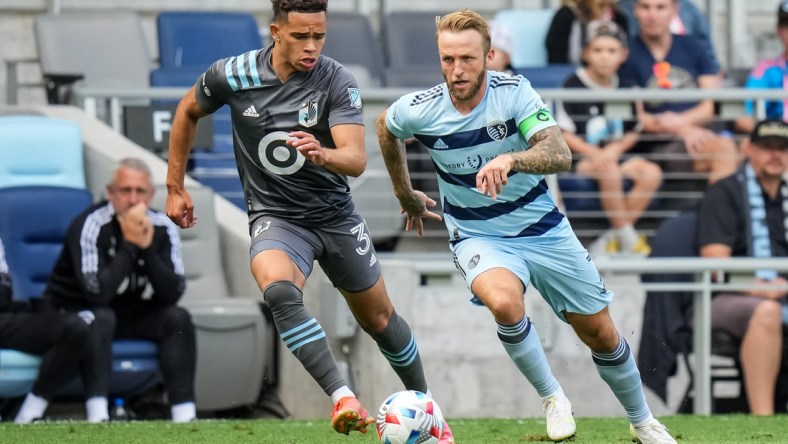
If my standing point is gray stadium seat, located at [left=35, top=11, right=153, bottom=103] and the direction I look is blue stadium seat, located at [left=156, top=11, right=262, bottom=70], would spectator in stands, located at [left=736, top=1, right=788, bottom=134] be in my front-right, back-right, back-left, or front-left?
front-right

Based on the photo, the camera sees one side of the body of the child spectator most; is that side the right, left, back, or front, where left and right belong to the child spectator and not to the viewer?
front

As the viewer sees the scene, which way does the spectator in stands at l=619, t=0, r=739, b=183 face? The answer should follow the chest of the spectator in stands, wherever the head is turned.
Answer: toward the camera

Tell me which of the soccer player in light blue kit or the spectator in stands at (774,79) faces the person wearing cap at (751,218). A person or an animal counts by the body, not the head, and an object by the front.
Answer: the spectator in stands

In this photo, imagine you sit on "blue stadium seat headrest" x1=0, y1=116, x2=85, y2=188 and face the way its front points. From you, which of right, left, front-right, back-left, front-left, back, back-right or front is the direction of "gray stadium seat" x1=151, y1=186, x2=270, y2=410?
front-left

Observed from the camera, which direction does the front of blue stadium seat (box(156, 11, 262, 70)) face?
facing the viewer

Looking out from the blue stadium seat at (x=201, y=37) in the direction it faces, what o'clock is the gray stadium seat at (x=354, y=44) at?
The gray stadium seat is roughly at 9 o'clock from the blue stadium seat.

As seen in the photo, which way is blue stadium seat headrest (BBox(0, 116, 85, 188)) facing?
toward the camera

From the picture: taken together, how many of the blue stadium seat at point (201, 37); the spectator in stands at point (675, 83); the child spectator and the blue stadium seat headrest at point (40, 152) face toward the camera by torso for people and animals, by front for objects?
4

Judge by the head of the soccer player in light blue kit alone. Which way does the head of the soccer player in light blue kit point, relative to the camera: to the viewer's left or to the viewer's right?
to the viewer's left

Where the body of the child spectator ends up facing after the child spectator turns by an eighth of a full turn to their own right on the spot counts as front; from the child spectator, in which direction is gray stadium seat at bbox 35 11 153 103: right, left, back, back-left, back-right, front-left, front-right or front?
front-right

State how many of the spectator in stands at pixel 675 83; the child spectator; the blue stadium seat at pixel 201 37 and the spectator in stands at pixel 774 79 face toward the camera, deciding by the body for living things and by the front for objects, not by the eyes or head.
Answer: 4
